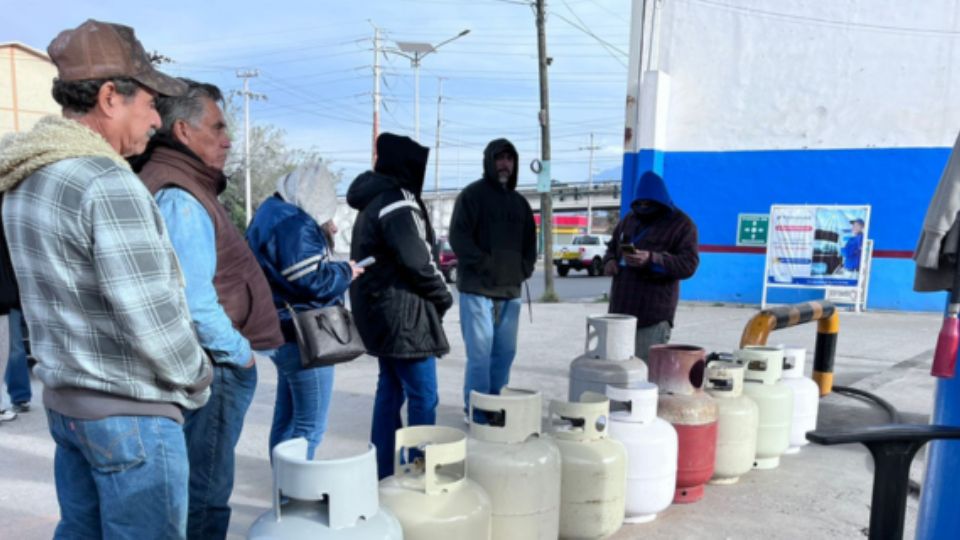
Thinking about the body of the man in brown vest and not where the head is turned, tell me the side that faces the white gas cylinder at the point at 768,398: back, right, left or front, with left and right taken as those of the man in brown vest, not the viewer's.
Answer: front

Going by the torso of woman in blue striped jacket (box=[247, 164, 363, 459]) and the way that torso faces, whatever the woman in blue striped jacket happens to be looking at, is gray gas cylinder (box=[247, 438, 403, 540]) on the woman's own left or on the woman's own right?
on the woman's own right

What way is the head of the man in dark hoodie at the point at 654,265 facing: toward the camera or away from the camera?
toward the camera

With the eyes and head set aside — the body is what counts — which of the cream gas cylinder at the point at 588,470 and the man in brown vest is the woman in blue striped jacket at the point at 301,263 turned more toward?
the cream gas cylinder

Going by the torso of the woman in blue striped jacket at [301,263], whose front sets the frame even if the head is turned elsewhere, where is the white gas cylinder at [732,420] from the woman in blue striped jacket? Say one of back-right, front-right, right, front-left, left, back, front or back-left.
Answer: front

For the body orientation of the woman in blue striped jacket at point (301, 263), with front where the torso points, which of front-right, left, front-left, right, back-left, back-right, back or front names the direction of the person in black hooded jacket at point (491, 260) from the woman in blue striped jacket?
front-left

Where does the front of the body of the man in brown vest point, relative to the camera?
to the viewer's right

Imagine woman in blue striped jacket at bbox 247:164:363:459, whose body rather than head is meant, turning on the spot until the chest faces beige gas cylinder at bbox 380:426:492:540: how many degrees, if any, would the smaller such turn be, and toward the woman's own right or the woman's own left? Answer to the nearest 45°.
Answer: approximately 90° to the woman's own right

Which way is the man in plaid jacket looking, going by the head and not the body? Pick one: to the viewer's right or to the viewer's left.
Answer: to the viewer's right

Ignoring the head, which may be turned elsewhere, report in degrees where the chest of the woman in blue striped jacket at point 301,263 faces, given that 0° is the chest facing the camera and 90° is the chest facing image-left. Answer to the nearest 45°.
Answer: approximately 270°

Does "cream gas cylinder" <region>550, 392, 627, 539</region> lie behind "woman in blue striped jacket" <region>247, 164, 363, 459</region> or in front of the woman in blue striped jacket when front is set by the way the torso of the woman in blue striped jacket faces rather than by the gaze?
in front

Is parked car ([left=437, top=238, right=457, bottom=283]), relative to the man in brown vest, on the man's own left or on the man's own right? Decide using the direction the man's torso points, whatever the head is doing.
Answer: on the man's own left

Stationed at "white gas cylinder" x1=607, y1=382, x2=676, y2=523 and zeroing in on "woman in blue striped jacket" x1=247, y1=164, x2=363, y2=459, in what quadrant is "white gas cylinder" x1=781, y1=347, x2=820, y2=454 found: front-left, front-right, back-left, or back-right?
back-right

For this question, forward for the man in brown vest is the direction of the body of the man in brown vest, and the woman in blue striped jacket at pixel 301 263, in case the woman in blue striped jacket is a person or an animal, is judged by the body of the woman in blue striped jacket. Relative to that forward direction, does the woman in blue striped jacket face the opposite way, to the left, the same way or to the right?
the same way

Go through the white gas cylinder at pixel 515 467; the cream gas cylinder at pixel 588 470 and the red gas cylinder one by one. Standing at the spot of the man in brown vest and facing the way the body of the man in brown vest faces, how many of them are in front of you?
3

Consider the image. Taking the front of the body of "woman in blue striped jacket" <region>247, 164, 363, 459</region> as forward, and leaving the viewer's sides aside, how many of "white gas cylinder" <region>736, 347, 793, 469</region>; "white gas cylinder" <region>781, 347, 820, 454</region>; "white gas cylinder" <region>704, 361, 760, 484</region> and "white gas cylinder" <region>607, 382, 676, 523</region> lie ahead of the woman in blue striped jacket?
4

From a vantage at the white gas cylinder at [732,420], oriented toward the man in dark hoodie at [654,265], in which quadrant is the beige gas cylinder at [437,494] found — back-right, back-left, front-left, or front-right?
back-left

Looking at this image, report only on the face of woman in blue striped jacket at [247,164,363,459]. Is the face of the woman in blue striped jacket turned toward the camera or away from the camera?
away from the camera

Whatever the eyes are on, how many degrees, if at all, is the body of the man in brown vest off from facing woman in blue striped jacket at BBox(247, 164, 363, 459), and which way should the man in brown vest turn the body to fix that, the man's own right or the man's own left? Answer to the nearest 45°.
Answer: approximately 45° to the man's own left
